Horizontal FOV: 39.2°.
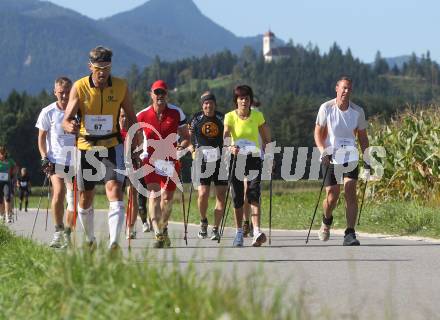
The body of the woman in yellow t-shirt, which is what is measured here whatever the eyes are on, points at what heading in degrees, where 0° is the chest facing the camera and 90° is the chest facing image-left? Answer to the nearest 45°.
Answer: approximately 0°

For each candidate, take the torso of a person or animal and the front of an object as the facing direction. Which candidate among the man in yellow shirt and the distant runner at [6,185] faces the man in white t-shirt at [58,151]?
the distant runner

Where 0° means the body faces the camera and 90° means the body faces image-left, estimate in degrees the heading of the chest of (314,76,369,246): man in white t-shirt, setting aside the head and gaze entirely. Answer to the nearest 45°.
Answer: approximately 0°

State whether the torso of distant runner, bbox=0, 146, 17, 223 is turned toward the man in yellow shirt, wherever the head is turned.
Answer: yes

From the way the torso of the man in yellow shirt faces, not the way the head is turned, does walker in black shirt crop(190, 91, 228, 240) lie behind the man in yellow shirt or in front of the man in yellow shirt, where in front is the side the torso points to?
behind
